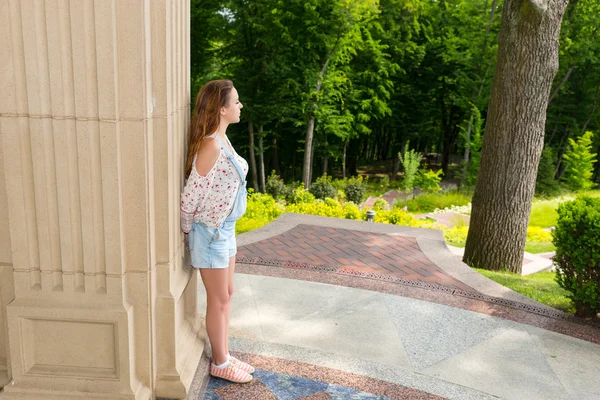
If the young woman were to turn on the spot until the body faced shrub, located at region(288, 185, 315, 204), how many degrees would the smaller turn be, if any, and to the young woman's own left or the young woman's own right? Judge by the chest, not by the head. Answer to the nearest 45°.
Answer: approximately 90° to the young woman's own left

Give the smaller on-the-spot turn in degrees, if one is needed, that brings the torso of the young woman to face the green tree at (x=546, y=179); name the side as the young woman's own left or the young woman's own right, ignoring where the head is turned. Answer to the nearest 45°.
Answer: approximately 45° to the young woman's own left

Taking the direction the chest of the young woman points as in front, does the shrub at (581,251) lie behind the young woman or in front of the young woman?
in front

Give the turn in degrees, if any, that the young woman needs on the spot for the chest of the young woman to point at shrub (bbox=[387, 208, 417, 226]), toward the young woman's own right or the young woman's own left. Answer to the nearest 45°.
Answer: approximately 45° to the young woman's own left

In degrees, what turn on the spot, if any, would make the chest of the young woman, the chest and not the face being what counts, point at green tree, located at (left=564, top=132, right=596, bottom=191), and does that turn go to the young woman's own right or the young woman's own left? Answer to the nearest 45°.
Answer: approximately 45° to the young woman's own left

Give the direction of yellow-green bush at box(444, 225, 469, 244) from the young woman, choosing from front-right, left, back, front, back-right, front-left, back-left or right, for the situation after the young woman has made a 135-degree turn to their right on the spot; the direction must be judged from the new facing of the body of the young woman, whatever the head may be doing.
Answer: back

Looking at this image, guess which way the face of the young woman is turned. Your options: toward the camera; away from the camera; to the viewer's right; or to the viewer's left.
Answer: to the viewer's right

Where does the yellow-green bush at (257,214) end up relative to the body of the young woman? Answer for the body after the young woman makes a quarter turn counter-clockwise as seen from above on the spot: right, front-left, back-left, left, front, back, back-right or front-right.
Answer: front

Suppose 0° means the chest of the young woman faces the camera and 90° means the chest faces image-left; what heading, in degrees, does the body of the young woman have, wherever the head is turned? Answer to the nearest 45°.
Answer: approximately 270°
